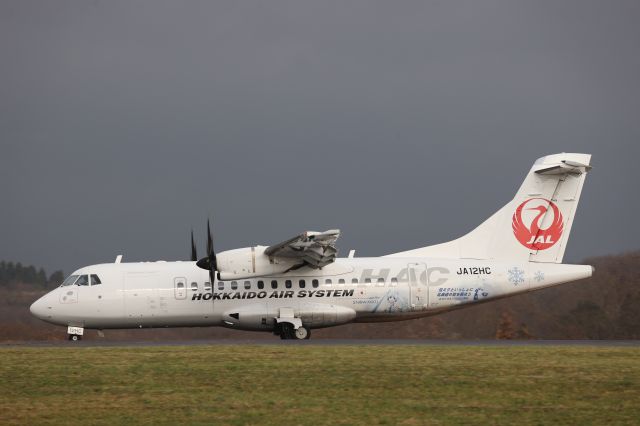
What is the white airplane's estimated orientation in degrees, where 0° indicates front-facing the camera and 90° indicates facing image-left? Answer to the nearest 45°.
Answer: approximately 90°

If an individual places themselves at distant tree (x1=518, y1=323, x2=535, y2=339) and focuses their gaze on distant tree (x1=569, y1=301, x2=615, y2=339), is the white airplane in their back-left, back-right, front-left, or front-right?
back-right

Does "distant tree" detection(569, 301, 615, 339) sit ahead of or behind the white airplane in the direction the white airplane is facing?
behind

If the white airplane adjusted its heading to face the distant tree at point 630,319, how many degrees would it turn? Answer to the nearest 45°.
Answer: approximately 135° to its right

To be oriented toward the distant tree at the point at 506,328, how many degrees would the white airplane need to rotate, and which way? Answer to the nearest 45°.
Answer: approximately 135° to its right
